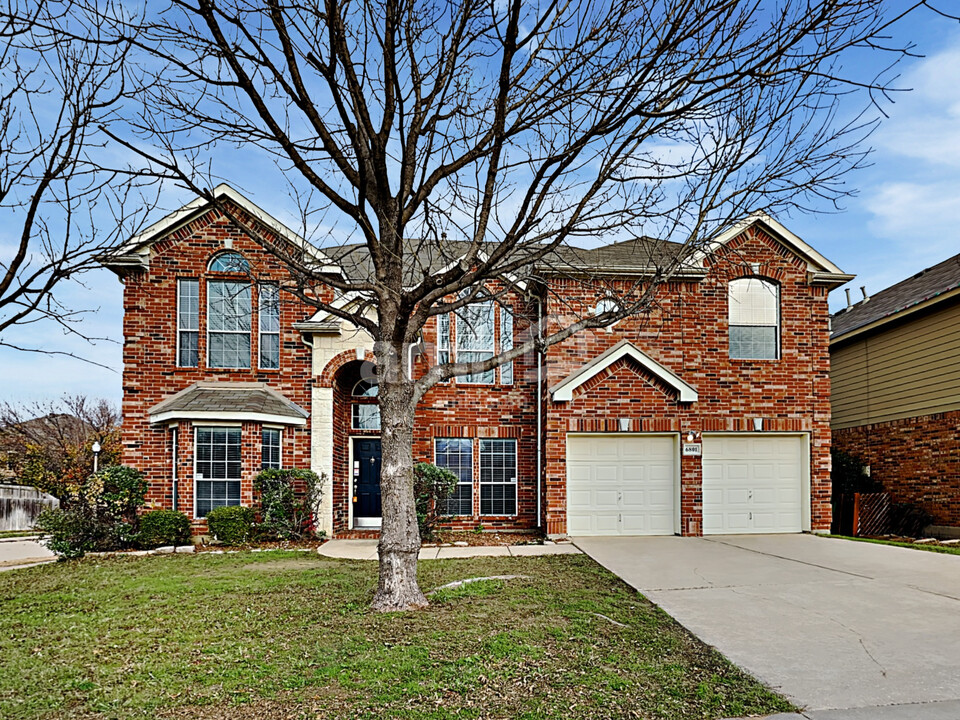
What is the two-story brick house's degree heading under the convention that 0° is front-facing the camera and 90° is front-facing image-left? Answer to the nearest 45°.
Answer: approximately 0°

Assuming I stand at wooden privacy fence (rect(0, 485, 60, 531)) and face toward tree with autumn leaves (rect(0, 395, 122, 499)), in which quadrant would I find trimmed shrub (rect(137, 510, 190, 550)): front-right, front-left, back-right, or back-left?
back-right

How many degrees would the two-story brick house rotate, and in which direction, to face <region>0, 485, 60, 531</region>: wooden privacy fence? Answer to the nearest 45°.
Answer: approximately 135° to its right

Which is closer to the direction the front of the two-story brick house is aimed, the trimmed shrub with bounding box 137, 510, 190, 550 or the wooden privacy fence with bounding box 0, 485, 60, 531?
the trimmed shrub
